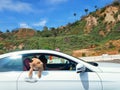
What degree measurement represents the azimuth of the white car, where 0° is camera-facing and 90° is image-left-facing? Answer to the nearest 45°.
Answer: approximately 270°
